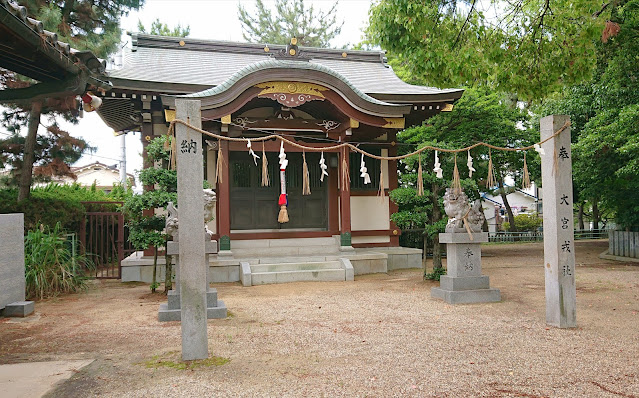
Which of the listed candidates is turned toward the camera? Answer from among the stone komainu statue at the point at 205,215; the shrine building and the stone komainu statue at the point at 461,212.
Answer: the shrine building

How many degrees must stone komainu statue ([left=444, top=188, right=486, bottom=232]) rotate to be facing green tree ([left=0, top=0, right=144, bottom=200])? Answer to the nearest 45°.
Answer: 0° — it already faces it

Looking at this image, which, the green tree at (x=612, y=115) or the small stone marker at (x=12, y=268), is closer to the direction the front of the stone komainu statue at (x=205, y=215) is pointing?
the green tree

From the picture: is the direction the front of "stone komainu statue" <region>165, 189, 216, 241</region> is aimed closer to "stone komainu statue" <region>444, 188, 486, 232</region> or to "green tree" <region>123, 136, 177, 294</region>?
the stone komainu statue

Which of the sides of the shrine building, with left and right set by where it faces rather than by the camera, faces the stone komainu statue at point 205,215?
front

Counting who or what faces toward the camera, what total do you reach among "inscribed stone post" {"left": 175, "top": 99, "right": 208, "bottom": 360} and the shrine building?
2

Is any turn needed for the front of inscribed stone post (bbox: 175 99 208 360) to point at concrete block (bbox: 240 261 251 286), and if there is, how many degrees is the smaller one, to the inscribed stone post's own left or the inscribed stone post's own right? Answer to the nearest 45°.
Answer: approximately 180°

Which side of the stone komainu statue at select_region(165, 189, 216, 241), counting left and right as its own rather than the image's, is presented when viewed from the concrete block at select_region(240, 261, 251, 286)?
left

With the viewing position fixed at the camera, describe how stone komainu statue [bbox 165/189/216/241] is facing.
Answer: facing to the right of the viewer
